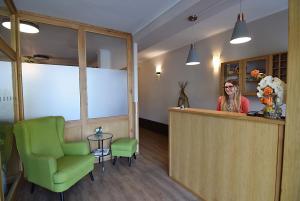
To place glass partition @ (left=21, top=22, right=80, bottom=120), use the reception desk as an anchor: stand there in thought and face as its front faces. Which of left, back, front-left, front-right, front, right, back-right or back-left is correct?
front-right

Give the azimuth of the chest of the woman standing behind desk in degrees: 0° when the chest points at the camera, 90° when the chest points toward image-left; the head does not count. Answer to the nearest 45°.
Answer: approximately 45°

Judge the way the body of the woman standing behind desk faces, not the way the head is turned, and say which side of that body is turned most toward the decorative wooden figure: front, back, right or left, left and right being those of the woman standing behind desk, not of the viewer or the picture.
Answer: right

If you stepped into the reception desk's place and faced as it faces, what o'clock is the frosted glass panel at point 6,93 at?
The frosted glass panel is roughly at 1 o'clock from the reception desk.

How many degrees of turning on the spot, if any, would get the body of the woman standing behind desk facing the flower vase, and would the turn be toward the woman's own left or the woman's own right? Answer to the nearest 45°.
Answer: approximately 45° to the woman's own left

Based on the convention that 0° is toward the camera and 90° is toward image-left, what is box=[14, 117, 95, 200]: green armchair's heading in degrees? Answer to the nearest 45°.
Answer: approximately 315°

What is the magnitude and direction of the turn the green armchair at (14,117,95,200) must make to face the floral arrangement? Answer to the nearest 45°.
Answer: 0° — it already faces it

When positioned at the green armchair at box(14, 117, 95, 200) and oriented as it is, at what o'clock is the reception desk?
The reception desk is roughly at 12 o'clock from the green armchair.
